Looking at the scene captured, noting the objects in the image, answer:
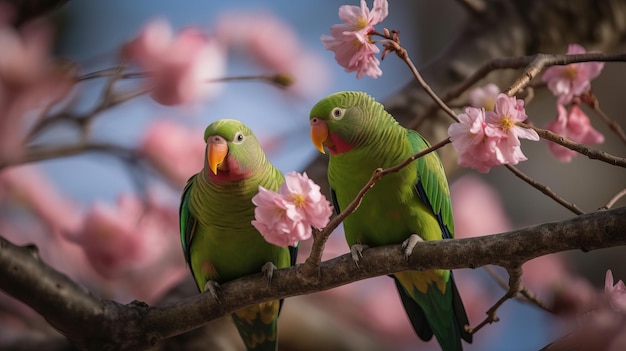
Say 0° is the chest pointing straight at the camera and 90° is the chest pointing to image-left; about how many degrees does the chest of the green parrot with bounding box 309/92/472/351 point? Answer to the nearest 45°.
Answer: approximately 45°

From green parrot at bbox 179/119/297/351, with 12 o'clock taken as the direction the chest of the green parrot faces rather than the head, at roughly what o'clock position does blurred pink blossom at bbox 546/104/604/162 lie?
The blurred pink blossom is roughly at 9 o'clock from the green parrot.

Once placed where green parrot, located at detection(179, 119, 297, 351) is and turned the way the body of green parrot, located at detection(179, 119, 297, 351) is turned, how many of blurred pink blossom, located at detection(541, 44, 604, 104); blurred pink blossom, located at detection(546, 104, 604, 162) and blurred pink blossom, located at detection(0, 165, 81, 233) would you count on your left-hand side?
2

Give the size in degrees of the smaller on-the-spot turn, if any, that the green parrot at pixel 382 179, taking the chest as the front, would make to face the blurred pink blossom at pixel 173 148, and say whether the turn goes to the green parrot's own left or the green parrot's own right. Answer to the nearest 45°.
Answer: approximately 90° to the green parrot's own right
